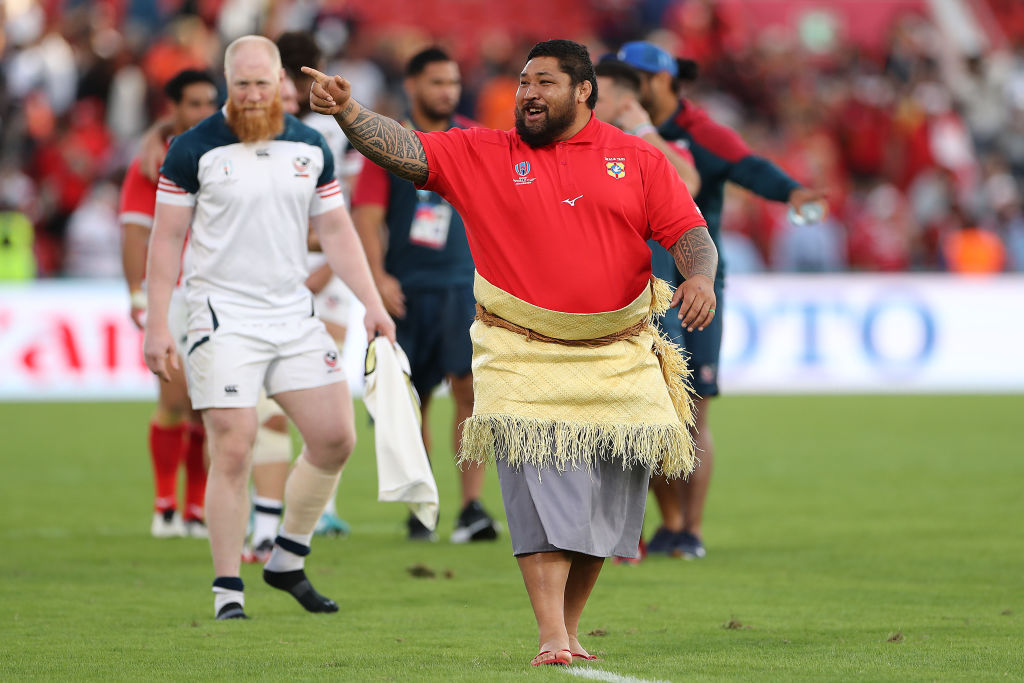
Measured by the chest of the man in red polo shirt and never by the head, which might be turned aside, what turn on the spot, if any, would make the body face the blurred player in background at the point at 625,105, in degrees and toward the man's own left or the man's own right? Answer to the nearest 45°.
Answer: approximately 180°

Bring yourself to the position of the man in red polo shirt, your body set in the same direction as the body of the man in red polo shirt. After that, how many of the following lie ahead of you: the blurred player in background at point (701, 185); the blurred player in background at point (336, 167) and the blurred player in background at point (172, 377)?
0

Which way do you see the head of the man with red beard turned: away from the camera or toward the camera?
toward the camera

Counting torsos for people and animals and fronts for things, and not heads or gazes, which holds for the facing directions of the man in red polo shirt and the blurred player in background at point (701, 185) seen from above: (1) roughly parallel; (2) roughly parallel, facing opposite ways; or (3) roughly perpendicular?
roughly perpendicular

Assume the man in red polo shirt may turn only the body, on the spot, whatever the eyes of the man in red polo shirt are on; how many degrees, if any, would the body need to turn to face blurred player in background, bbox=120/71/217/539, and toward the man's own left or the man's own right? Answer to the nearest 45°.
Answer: approximately 135° to the man's own right

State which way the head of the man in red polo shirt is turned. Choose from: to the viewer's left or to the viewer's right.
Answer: to the viewer's left

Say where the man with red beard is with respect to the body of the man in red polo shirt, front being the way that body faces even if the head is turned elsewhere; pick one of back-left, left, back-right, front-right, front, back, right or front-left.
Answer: back-right

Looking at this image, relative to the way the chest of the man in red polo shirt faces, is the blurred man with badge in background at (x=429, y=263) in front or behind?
behind

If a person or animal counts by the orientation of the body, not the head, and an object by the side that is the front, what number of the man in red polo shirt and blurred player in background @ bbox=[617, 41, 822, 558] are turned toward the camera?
1

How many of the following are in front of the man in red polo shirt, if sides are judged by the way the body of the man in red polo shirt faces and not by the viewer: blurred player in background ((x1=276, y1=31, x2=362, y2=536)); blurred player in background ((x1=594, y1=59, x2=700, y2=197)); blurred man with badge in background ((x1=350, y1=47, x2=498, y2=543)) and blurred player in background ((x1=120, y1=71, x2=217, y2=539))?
0

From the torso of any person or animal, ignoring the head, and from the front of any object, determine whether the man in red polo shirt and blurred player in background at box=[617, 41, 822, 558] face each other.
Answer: no

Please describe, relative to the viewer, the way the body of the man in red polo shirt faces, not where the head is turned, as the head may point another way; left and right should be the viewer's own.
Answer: facing the viewer

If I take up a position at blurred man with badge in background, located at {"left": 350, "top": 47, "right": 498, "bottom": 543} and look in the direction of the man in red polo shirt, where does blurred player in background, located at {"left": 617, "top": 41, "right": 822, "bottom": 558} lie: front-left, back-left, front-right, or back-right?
front-left
